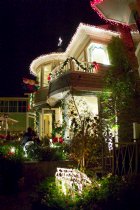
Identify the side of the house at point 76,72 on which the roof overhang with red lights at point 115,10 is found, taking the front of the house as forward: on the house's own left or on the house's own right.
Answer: on the house's own left

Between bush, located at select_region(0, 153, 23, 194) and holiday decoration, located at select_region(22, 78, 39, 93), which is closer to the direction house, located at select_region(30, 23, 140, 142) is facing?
the bush

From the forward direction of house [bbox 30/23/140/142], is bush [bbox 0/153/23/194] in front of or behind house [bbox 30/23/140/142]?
in front

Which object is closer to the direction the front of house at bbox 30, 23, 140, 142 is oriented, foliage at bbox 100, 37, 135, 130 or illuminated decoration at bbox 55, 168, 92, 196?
the illuminated decoration

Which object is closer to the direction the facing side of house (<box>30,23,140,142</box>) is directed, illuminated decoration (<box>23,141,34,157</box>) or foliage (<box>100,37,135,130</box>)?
the illuminated decoration

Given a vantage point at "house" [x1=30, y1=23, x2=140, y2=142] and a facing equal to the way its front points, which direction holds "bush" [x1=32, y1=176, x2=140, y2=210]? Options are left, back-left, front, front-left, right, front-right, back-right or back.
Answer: front-left

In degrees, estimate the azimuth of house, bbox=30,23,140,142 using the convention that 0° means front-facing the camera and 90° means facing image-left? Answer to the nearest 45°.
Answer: approximately 45°

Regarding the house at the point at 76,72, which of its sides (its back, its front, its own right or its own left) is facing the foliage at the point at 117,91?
left
